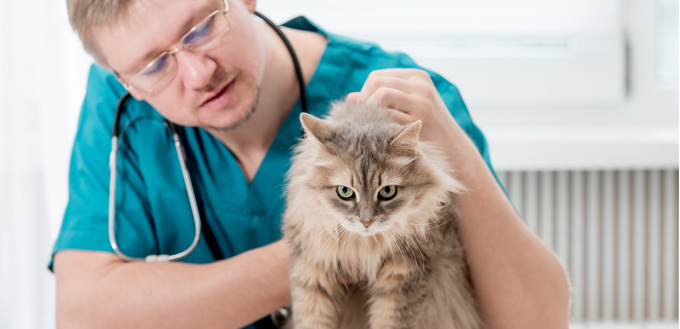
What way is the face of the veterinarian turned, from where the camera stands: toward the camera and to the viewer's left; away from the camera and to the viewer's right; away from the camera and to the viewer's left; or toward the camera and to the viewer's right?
toward the camera and to the viewer's right

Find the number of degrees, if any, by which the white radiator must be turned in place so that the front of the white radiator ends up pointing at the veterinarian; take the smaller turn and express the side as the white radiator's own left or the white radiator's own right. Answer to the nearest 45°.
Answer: approximately 45° to the white radiator's own right

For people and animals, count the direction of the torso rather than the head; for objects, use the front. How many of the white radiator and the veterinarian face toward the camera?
2

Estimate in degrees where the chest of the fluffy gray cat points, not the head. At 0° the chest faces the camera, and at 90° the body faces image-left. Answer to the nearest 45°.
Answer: approximately 0°

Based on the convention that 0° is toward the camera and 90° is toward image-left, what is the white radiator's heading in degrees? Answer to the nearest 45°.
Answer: approximately 0°

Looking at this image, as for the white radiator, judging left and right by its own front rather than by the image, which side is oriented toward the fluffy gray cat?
front
